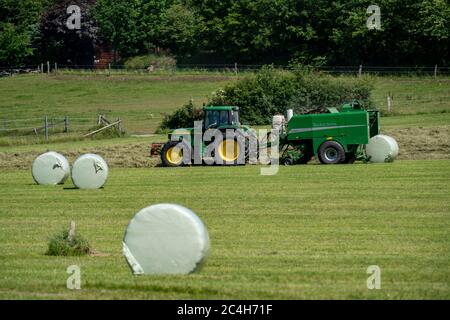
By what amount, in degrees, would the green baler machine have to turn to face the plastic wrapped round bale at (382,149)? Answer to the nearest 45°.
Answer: approximately 180°

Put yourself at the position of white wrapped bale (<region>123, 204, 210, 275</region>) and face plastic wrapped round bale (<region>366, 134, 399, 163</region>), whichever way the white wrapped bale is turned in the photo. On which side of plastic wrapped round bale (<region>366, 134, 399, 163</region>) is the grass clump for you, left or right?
left

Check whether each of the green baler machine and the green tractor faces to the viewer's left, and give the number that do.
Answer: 2

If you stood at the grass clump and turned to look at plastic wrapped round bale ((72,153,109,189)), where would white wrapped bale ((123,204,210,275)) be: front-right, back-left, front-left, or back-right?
back-right

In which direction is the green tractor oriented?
to the viewer's left

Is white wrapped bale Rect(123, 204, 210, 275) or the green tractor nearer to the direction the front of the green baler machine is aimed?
the green tractor

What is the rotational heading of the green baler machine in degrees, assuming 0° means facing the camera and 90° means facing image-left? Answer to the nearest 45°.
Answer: approximately 90°

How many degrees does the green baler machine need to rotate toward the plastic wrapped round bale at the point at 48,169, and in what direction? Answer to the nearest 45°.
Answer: approximately 45° to its left

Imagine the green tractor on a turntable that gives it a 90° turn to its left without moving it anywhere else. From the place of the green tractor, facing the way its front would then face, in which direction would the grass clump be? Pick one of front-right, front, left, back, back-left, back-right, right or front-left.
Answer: front

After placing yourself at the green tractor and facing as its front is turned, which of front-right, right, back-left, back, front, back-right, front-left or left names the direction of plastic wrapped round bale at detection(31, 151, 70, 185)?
front-left

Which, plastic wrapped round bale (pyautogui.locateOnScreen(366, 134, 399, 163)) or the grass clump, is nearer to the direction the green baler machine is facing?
the grass clump

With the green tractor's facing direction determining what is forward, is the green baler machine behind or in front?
behind

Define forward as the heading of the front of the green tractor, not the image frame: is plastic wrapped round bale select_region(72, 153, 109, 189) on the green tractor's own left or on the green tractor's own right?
on the green tractor's own left
